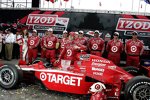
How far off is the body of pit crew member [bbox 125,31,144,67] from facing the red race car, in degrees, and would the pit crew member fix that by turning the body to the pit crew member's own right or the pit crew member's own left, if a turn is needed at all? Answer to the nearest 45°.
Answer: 0° — they already face it

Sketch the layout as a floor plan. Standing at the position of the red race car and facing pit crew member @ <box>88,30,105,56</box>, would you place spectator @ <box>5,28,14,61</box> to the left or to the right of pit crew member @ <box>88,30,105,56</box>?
left

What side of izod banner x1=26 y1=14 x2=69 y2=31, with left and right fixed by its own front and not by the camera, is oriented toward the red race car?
front

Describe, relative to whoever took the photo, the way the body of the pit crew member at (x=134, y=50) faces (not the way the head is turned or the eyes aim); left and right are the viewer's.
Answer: facing the viewer

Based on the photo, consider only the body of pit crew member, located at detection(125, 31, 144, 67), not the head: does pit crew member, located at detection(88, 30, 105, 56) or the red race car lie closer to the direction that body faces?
the red race car

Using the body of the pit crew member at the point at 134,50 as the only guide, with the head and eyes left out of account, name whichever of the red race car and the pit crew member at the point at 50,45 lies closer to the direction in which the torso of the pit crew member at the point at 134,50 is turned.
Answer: the red race car

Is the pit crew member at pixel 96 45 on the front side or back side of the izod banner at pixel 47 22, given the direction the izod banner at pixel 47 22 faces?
on the front side

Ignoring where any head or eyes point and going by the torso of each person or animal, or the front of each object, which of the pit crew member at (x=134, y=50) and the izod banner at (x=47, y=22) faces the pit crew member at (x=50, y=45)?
the izod banner

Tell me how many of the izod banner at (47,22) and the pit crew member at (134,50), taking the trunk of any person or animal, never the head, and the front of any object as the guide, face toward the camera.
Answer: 2

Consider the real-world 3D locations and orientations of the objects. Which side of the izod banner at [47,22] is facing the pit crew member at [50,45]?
front
